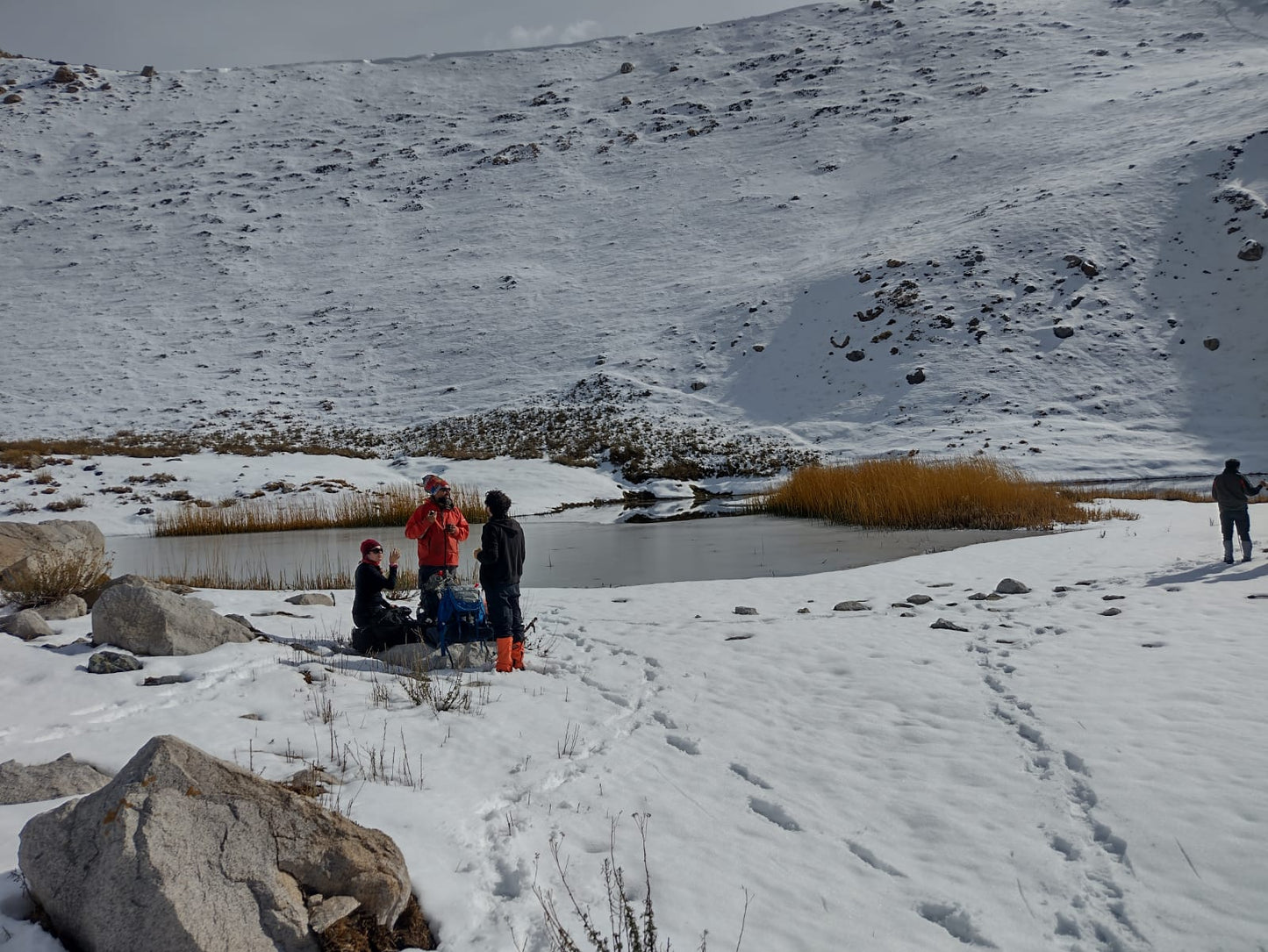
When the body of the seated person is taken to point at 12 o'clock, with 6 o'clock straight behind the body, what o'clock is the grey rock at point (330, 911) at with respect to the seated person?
The grey rock is roughly at 3 o'clock from the seated person.

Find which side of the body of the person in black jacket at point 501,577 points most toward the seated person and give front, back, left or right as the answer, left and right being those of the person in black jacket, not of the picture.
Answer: front

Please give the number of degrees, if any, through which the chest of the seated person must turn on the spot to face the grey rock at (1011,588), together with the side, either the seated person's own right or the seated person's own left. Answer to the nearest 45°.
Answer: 0° — they already face it

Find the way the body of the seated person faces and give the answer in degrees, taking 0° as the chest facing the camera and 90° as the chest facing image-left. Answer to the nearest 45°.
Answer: approximately 270°

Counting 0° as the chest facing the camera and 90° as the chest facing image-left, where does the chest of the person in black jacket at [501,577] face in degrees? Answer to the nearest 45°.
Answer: approximately 135°

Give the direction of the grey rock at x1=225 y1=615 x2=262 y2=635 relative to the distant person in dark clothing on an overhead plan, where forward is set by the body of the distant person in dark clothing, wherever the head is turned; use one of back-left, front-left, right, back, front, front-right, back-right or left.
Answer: back-left

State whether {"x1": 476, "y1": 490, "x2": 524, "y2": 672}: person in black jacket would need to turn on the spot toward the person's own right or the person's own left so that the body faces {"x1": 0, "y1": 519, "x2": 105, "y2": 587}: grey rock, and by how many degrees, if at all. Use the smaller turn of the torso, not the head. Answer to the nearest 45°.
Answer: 0° — they already face it

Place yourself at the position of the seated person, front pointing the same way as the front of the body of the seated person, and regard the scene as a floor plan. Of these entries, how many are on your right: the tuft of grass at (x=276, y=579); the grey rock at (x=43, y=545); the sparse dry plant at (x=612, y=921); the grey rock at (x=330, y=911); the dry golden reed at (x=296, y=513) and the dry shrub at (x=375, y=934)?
3

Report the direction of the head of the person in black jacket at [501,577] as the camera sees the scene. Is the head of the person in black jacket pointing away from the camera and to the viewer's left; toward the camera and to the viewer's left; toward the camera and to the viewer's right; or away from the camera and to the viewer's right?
away from the camera and to the viewer's left

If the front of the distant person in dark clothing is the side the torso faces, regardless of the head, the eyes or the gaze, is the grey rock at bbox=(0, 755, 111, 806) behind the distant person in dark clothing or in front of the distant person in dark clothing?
behind

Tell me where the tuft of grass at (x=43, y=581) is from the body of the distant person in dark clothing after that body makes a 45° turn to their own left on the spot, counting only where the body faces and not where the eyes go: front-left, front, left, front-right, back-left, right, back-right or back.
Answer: left

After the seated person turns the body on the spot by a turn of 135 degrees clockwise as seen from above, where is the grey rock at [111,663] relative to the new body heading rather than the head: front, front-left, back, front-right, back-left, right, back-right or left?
front

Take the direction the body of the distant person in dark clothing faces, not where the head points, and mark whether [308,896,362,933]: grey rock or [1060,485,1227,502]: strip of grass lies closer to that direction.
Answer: the strip of grass

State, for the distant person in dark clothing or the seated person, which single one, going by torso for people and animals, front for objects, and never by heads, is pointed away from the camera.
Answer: the distant person in dark clothing

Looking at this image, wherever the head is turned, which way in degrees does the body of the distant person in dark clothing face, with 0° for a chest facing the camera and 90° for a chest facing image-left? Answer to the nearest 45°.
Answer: approximately 180°
